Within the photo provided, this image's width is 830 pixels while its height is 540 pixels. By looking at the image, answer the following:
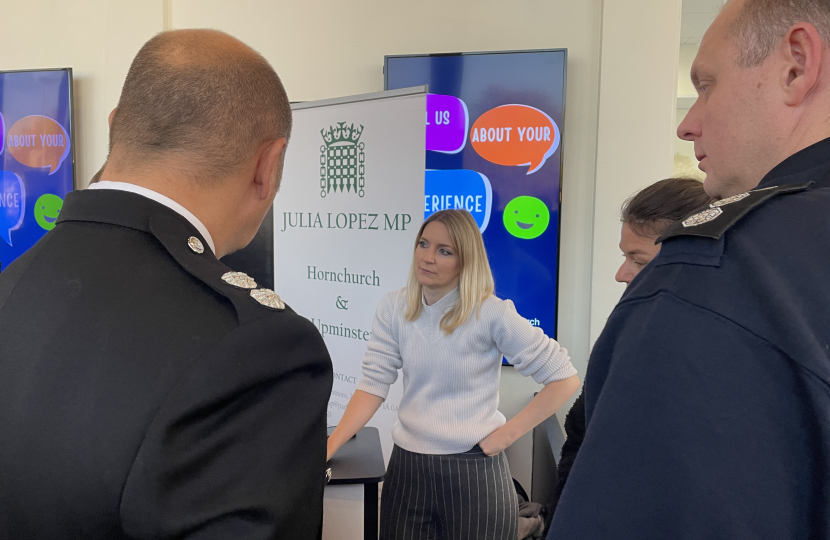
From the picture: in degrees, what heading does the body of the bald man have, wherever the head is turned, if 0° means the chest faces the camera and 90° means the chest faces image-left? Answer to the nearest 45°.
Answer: approximately 225°

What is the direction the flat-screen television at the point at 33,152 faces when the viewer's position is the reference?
facing the viewer

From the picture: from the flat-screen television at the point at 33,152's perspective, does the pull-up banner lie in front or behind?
in front

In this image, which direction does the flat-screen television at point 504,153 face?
toward the camera

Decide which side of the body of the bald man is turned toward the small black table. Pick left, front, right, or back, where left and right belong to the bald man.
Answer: front

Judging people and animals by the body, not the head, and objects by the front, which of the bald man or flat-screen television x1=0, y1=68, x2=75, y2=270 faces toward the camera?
the flat-screen television

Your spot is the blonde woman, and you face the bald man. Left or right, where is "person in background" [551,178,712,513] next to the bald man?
left

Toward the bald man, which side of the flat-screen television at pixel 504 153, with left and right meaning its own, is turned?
front

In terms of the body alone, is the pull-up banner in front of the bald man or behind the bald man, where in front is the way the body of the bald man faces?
in front

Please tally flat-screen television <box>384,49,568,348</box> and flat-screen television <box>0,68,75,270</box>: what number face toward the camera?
2

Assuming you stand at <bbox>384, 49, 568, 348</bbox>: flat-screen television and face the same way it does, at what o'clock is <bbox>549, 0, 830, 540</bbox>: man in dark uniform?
The man in dark uniform is roughly at 12 o'clock from the flat-screen television.

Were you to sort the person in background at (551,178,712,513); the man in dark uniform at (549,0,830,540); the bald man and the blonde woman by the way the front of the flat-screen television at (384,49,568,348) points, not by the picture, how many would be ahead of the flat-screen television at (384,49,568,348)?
4

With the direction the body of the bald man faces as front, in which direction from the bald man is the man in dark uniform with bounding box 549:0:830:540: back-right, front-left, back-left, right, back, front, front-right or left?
right

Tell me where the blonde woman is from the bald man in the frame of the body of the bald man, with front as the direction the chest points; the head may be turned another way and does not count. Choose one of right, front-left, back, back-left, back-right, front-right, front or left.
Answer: front

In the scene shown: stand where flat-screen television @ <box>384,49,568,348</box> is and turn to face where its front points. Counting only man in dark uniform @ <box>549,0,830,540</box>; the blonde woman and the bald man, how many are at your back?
0

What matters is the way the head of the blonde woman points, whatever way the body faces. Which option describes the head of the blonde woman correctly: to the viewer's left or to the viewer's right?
to the viewer's left

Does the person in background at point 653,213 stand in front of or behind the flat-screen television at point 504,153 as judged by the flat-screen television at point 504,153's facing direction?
in front

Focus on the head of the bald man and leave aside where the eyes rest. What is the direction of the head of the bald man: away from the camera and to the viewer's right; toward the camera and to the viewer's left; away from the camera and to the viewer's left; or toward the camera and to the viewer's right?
away from the camera and to the viewer's right
